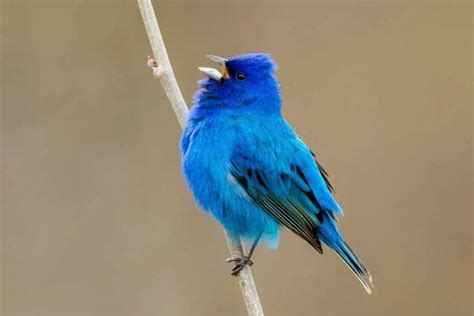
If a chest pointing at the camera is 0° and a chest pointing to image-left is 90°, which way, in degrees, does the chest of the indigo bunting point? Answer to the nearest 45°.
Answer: approximately 90°
